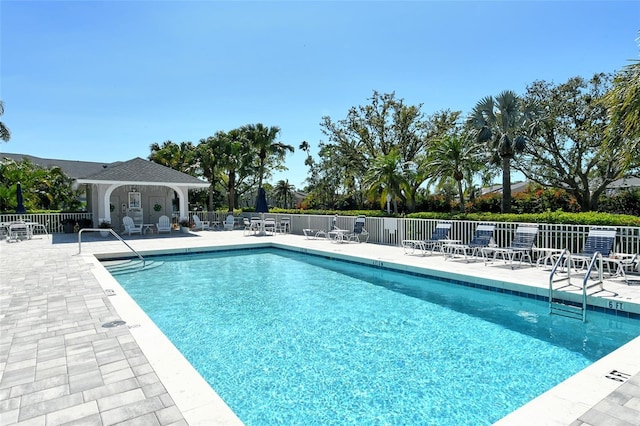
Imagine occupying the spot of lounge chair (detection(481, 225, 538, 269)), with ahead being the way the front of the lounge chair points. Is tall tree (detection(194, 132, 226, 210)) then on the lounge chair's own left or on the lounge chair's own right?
on the lounge chair's own right

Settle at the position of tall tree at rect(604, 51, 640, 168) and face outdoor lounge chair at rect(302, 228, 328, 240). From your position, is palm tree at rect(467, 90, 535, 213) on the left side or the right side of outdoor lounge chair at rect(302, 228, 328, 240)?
right

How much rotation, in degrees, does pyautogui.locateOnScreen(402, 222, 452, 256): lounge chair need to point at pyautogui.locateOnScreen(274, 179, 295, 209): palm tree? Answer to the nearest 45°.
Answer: approximately 90° to its right

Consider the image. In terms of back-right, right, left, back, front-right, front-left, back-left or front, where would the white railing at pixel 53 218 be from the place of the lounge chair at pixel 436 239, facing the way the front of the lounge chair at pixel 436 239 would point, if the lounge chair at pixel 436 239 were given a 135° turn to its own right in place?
left

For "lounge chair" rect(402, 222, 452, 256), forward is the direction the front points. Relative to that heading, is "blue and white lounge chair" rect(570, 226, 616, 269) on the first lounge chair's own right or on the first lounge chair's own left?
on the first lounge chair's own left

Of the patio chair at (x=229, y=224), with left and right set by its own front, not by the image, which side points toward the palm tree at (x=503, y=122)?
left

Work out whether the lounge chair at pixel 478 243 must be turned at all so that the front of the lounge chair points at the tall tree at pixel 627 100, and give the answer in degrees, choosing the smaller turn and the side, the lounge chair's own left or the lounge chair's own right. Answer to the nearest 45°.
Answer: approximately 180°

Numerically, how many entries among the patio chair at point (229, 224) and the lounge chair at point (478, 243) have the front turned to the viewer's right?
0

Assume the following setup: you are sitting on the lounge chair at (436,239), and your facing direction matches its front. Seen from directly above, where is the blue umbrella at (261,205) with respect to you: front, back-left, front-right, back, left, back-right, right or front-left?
right

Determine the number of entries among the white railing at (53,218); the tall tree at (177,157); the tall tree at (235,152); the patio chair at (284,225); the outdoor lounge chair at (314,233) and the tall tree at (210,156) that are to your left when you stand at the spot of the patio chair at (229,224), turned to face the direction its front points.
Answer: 2

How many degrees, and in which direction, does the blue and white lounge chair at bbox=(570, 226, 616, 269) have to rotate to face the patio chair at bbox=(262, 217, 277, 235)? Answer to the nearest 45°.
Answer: approximately 45° to its right

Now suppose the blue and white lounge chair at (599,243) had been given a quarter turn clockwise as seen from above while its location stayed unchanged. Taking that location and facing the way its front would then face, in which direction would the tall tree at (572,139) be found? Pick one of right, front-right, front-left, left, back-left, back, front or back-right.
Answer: front-right

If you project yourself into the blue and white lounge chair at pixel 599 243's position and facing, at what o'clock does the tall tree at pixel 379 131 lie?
The tall tree is roughly at 3 o'clock from the blue and white lounge chair.

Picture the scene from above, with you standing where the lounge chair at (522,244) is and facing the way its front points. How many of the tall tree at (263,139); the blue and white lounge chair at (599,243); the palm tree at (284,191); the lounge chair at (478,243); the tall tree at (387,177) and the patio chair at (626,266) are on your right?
4
